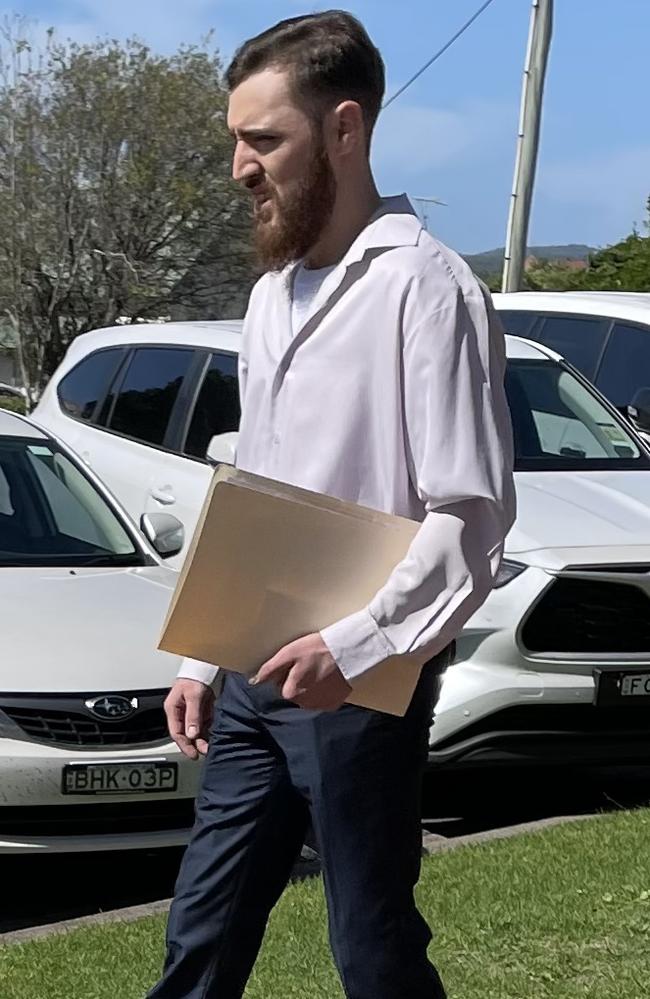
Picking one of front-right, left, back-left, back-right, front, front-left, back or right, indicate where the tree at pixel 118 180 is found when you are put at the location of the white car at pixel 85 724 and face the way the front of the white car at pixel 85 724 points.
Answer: back-left

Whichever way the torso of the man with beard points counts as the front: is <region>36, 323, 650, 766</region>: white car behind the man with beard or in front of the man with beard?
behind

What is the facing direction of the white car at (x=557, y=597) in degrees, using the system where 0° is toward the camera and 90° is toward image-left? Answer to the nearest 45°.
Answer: approximately 315°

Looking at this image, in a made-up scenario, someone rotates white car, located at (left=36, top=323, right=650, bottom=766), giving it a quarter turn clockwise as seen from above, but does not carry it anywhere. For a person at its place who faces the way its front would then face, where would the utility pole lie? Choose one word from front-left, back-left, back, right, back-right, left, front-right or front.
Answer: back-right

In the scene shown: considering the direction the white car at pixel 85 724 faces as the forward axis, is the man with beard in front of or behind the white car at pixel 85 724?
in front

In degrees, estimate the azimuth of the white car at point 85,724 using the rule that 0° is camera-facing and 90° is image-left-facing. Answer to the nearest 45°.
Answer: approximately 315°

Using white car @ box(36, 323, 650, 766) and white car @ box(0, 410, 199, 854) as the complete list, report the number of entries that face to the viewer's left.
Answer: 0

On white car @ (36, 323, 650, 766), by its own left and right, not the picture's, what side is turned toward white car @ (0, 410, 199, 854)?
right

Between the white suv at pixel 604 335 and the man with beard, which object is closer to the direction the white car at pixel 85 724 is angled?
the man with beard

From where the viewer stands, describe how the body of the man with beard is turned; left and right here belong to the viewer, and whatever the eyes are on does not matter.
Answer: facing the viewer and to the left of the viewer

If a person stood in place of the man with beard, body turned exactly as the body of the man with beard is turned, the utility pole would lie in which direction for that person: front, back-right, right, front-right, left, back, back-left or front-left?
back-right

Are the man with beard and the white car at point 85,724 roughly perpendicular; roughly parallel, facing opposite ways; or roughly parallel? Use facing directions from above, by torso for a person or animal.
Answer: roughly perpendicular

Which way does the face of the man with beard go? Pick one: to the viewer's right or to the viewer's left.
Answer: to the viewer's left
